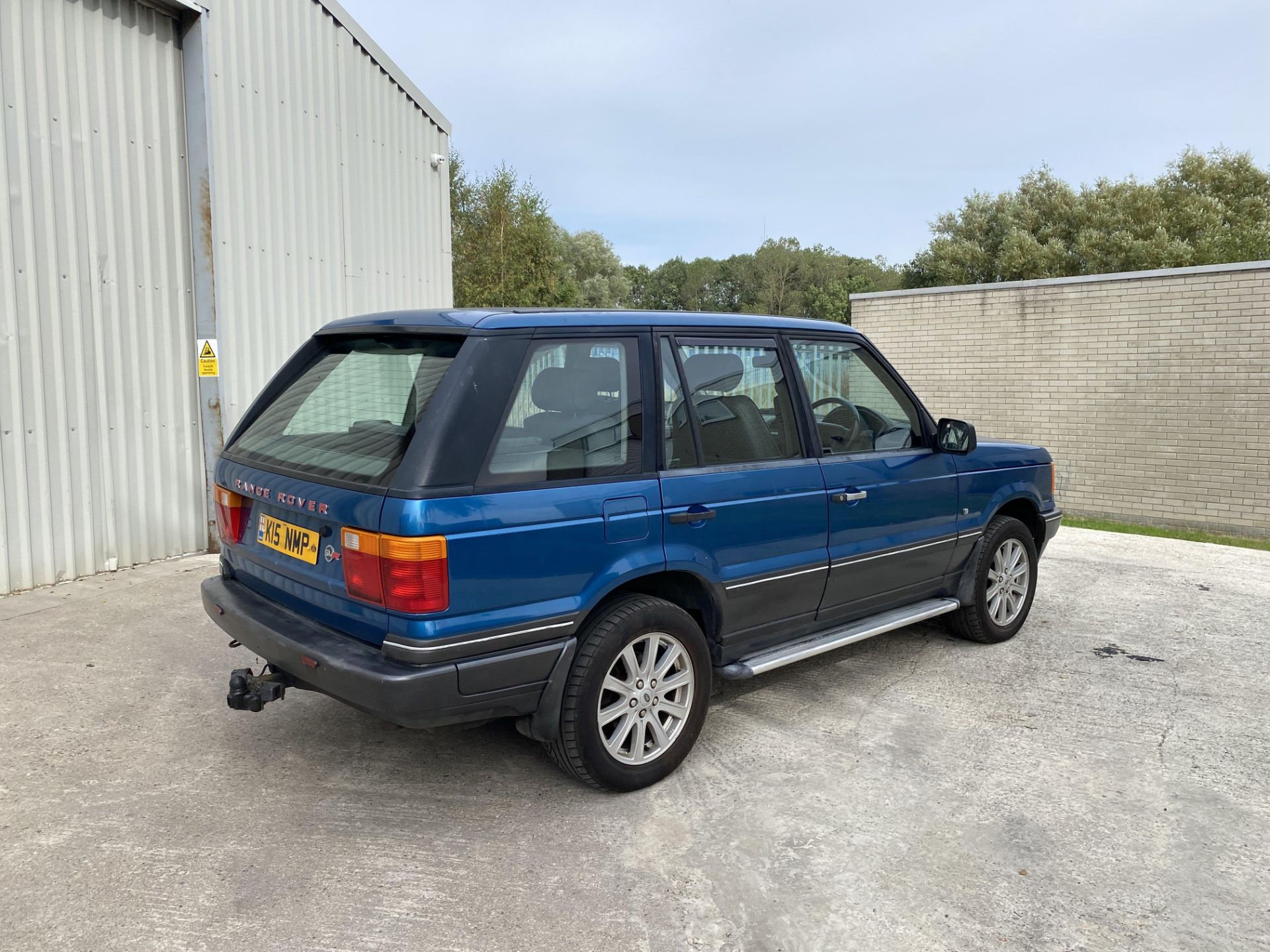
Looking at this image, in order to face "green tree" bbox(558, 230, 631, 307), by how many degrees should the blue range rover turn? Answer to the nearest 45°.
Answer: approximately 45° to its left

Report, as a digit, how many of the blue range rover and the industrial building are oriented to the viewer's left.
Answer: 0

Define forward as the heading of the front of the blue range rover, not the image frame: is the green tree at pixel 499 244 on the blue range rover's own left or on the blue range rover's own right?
on the blue range rover's own left

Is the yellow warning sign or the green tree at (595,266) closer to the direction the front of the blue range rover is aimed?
the green tree

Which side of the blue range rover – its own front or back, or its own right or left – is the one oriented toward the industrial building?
left

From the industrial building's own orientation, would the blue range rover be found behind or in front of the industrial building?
in front

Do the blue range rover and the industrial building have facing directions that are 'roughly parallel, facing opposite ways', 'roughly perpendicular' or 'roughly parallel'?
roughly perpendicular

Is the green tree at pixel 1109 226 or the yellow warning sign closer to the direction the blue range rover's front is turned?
the green tree

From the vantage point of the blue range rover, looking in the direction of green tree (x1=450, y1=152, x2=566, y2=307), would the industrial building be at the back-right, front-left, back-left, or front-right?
front-left

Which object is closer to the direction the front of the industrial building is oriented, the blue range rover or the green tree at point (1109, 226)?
the blue range rover

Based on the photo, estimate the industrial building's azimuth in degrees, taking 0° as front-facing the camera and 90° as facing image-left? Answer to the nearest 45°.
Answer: approximately 315°

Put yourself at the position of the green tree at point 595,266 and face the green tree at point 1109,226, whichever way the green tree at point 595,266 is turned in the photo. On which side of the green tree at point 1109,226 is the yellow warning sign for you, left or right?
right

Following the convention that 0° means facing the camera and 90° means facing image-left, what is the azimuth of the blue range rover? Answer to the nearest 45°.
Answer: approximately 225°

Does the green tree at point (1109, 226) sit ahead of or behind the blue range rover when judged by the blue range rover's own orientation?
ahead

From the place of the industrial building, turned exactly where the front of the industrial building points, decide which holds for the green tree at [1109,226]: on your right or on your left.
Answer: on your left
